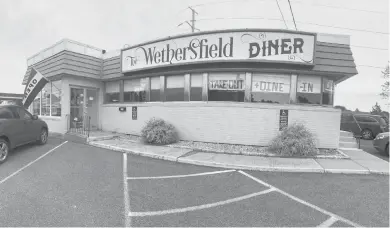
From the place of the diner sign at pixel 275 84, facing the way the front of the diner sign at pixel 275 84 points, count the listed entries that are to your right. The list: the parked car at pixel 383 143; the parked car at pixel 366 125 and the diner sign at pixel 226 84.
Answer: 1

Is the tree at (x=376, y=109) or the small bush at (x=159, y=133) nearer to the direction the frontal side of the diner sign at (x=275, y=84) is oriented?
the small bush

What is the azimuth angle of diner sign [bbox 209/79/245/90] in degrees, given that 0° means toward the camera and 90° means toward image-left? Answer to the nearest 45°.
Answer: approximately 0°

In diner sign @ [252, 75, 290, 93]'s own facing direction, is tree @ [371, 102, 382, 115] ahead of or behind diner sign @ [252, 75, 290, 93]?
behind

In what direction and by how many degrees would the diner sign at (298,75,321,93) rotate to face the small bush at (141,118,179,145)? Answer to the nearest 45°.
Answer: approximately 45° to its right

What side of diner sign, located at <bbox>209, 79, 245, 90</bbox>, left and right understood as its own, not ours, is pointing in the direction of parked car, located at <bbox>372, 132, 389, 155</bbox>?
left

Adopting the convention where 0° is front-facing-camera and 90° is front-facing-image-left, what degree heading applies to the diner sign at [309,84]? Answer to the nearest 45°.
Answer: approximately 0°

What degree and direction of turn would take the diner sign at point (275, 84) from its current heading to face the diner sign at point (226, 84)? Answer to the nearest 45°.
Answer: approximately 90° to its right

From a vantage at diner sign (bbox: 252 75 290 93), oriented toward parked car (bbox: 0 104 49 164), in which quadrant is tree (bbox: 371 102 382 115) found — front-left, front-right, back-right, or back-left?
back-right

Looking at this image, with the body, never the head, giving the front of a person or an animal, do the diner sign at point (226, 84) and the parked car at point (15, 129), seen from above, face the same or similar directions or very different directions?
very different directions
